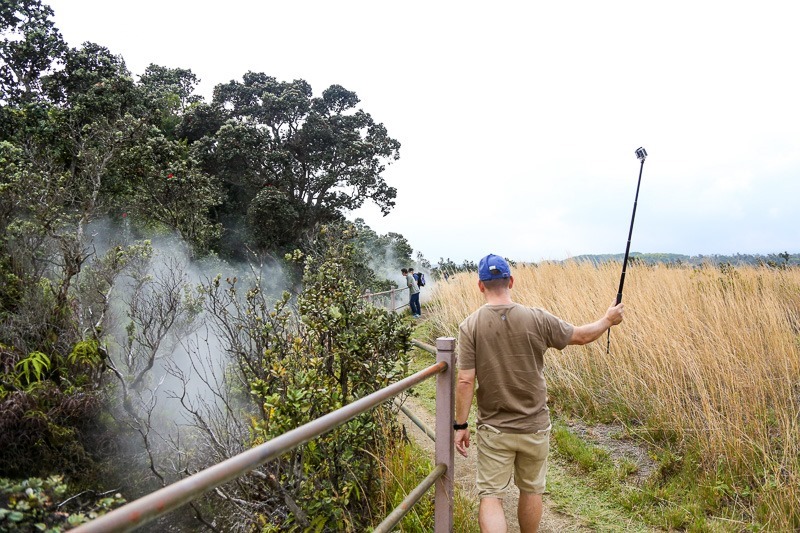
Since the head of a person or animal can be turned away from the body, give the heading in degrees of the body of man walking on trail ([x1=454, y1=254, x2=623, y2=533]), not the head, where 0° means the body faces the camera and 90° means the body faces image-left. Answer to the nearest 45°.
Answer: approximately 180°

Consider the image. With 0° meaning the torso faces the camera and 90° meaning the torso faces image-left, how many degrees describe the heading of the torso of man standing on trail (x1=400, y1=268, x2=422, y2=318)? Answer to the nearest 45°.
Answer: approximately 90°

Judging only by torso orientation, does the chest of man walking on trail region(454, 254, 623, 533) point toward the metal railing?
no

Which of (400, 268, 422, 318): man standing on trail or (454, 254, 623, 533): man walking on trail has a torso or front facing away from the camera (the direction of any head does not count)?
(454, 254, 623, 533): man walking on trail

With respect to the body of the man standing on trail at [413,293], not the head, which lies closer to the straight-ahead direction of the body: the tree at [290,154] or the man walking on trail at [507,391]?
the tree

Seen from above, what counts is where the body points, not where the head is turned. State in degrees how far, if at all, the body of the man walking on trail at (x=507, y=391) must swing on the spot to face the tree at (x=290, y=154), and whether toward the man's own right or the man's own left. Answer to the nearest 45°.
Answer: approximately 45° to the man's own left

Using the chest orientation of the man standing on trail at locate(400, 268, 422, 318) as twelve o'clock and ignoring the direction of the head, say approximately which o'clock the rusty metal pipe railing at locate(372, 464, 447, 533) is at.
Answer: The rusty metal pipe railing is roughly at 9 o'clock from the man standing on trail.

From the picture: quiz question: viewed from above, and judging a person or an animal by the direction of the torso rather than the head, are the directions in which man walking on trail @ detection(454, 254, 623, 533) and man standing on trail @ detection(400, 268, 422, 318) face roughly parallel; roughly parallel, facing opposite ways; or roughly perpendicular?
roughly perpendicular

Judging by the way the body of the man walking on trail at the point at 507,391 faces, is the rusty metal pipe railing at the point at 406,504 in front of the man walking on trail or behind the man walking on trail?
behind

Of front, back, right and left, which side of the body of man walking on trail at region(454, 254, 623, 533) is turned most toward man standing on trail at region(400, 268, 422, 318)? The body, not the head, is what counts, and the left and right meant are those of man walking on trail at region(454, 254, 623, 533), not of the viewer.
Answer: front

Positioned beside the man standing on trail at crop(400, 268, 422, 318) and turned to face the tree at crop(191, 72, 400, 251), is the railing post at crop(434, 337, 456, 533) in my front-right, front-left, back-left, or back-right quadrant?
back-left

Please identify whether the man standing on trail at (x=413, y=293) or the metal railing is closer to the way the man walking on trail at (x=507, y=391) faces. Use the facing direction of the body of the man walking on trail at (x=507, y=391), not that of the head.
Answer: the man standing on trail

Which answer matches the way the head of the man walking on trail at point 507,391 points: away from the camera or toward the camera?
away from the camera

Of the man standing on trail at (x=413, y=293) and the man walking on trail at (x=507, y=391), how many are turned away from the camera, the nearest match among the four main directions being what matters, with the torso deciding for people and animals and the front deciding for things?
1

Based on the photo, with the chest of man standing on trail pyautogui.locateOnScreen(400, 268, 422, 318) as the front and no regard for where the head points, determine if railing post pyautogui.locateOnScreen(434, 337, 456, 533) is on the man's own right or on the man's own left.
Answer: on the man's own left
